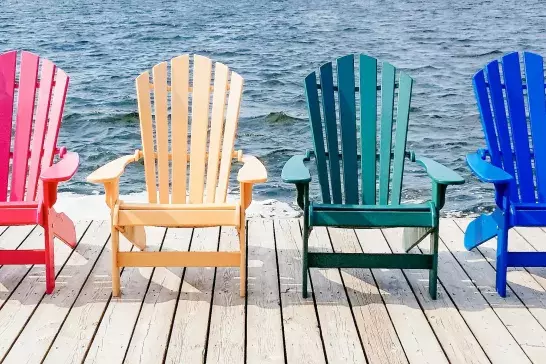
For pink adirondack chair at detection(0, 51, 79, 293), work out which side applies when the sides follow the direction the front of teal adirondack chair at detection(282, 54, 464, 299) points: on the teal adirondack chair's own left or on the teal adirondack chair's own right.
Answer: on the teal adirondack chair's own right

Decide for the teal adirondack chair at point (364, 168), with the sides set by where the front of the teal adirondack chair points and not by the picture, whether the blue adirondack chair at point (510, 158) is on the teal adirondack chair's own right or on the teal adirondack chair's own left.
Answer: on the teal adirondack chair's own left

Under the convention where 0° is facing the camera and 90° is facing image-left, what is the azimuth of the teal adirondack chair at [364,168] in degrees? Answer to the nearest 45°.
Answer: approximately 0°

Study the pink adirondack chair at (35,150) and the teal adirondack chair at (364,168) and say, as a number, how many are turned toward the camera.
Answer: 2

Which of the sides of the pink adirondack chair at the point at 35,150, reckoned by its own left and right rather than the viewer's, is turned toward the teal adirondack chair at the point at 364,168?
left

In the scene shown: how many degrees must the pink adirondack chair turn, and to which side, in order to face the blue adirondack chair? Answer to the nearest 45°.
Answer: approximately 90° to its left
